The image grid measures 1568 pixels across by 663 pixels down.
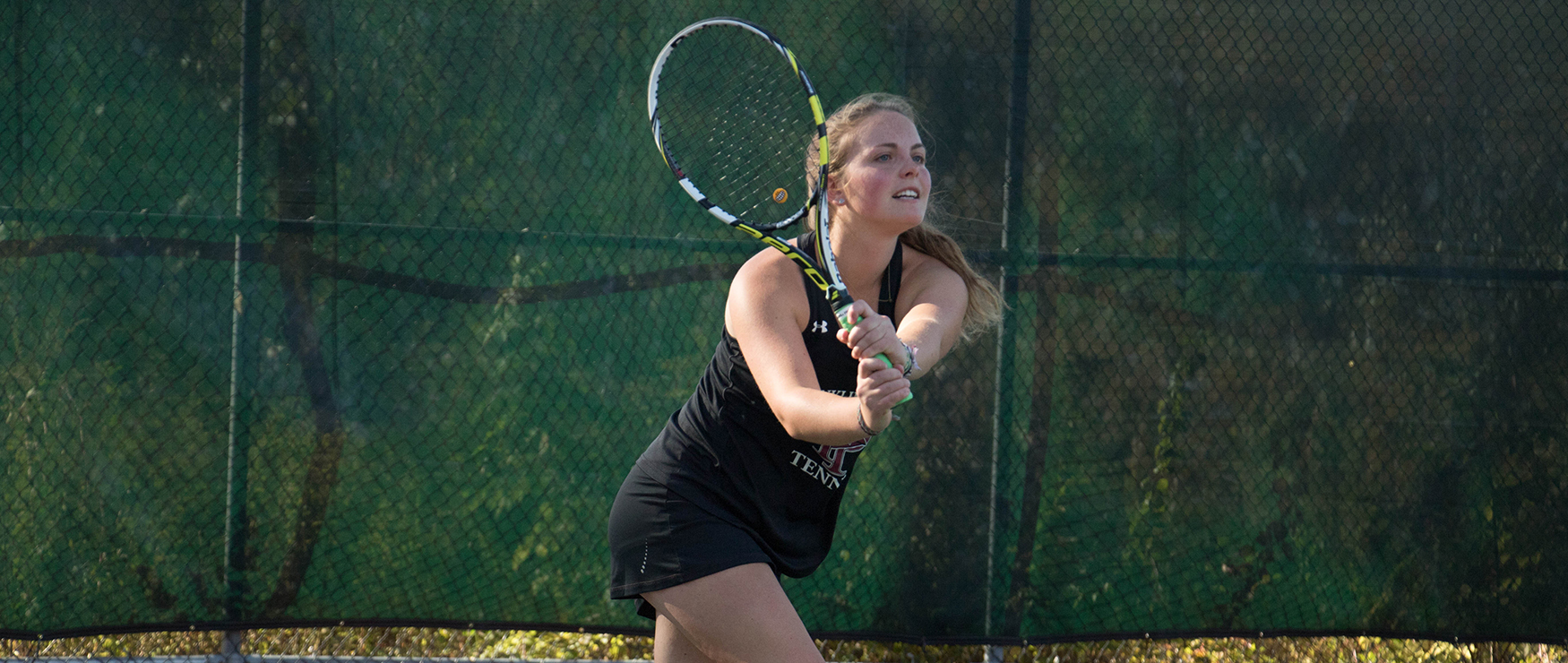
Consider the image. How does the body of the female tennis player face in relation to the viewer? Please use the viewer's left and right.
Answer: facing the viewer and to the right of the viewer

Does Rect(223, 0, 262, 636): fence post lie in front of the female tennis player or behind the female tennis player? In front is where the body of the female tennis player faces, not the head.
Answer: behind

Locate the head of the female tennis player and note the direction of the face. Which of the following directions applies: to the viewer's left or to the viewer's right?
to the viewer's right

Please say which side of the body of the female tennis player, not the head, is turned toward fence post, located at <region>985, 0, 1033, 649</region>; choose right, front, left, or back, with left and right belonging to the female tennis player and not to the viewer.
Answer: left
